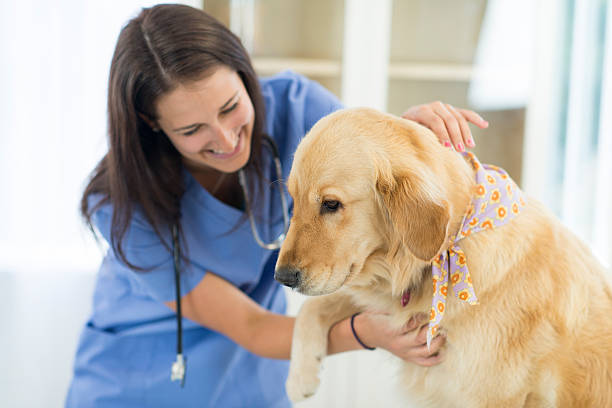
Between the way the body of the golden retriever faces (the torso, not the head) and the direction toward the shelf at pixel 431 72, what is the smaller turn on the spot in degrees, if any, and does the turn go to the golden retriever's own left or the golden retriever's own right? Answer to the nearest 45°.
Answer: approximately 90° to the golden retriever's own right

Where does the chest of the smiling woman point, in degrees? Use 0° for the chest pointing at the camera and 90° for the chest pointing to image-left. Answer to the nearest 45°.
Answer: approximately 315°

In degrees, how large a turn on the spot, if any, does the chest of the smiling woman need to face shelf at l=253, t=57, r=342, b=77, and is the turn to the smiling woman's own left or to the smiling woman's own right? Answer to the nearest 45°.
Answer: approximately 135° to the smiling woman's own left

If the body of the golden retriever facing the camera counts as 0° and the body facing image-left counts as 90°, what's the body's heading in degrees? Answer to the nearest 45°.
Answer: approximately 90°

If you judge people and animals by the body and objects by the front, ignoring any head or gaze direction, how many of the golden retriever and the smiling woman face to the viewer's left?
1

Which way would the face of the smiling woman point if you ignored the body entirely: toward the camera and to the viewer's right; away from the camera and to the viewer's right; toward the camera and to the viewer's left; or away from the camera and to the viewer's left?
toward the camera and to the viewer's right
